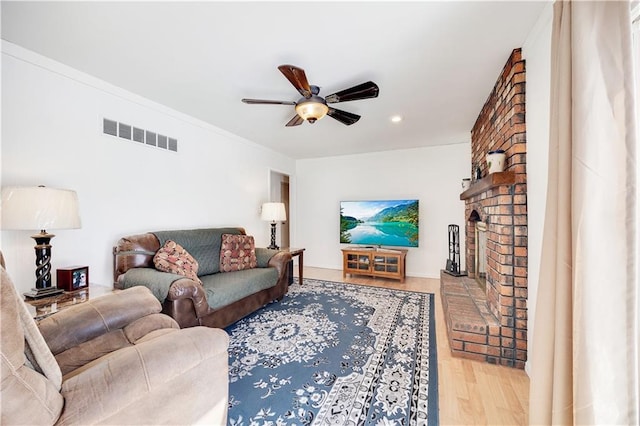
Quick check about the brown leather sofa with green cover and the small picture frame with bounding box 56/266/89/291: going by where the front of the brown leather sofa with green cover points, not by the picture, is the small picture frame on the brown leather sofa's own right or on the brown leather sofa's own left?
on the brown leather sofa's own right

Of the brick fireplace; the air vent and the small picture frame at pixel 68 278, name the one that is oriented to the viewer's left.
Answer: the brick fireplace

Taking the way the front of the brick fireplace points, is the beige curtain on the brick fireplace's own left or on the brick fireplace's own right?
on the brick fireplace's own left

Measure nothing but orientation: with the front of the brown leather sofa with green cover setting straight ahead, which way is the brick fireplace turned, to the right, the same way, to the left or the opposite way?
the opposite way

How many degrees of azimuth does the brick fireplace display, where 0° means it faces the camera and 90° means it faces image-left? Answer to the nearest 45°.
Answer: approximately 90°

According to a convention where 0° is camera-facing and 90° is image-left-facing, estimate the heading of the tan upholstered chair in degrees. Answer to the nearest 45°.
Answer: approximately 225°

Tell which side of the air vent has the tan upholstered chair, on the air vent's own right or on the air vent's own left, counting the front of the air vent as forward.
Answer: on the air vent's own right
